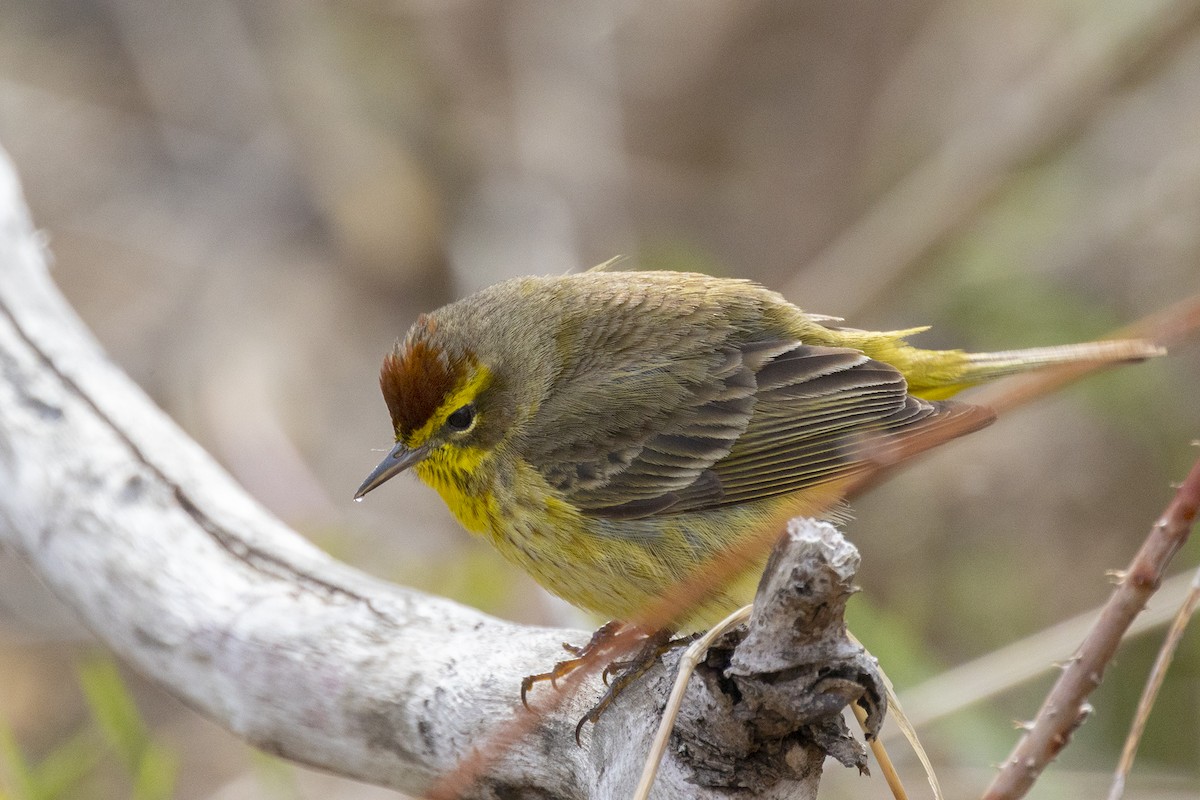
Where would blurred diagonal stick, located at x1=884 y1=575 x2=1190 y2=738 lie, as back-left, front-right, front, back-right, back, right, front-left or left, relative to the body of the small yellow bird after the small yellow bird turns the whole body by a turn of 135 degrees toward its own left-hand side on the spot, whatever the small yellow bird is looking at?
left

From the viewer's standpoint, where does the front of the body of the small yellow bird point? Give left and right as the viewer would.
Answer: facing to the left of the viewer
